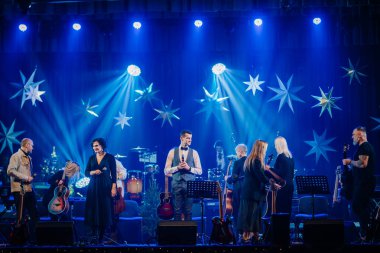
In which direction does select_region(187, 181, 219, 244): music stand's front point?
away from the camera

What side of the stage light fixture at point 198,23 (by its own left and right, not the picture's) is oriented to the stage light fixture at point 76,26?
right

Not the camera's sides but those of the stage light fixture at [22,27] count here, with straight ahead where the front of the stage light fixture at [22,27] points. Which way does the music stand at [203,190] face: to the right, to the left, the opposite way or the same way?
the opposite way

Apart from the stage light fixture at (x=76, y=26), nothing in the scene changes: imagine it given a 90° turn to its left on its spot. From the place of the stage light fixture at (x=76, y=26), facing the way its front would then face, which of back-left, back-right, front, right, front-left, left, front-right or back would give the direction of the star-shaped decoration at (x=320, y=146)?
front

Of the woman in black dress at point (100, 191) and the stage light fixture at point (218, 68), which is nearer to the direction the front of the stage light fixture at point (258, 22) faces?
the woman in black dress

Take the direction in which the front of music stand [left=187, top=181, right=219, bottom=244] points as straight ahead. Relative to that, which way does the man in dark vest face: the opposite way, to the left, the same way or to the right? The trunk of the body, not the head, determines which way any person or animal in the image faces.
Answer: the opposite way

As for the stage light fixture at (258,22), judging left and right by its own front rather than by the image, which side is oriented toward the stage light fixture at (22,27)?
right

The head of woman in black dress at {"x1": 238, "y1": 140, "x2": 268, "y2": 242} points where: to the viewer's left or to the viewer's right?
to the viewer's right

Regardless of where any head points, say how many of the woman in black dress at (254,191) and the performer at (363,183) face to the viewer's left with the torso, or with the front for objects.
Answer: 1

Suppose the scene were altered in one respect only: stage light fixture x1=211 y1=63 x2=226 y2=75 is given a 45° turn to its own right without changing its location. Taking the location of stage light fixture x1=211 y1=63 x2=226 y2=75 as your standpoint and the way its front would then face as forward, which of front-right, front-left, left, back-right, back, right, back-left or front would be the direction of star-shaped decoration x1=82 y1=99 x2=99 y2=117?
front-right

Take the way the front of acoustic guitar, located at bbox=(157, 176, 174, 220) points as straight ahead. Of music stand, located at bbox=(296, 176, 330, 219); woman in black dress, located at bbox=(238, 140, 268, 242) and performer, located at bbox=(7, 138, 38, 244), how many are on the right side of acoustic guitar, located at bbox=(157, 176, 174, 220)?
1

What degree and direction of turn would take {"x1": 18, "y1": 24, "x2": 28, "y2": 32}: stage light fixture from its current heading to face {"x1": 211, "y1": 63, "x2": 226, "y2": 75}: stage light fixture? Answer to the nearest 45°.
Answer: approximately 90° to its left

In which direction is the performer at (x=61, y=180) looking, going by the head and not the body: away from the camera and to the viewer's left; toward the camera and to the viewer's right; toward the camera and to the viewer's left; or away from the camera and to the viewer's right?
toward the camera and to the viewer's left

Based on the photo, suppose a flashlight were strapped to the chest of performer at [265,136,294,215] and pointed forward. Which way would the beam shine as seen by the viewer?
to the viewer's left
